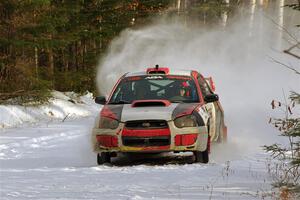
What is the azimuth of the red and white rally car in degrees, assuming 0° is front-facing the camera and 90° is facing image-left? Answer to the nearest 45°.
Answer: approximately 0°
